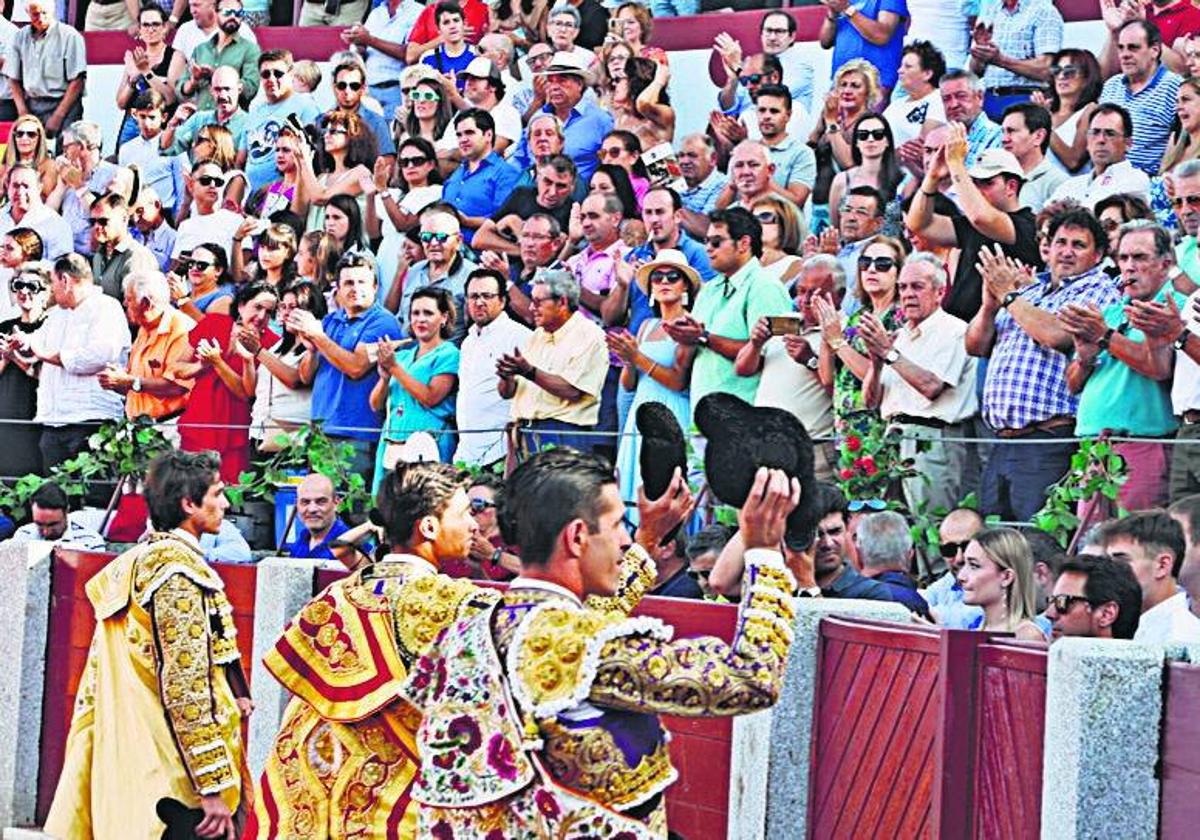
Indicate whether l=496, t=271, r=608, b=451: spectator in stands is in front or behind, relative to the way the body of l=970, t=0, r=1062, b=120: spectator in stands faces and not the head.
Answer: in front

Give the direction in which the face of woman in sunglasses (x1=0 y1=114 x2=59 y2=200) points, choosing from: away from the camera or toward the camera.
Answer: toward the camera

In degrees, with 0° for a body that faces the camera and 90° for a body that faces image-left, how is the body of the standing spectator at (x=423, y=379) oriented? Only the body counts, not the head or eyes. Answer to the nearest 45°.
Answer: approximately 45°

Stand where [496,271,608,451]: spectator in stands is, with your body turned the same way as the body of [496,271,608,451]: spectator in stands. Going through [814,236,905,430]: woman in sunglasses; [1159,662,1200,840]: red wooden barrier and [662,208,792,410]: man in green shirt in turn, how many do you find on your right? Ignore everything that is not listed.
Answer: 0

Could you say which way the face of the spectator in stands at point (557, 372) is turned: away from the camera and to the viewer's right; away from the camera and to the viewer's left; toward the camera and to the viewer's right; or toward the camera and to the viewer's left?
toward the camera and to the viewer's left

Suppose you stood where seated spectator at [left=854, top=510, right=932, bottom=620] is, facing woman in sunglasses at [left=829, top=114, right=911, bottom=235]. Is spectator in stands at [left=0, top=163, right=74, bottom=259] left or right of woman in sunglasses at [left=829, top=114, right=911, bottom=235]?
left

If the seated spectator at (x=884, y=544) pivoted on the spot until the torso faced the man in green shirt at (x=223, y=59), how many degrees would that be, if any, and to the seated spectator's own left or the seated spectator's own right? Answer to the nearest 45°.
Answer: approximately 45° to the seated spectator's own left

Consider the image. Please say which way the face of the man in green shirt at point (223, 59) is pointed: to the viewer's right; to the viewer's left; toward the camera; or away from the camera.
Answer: toward the camera

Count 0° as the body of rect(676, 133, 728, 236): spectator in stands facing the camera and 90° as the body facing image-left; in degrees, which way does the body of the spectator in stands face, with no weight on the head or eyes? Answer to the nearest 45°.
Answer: approximately 45°

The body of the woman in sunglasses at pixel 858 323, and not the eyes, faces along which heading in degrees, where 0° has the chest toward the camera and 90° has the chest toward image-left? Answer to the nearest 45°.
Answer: approximately 45°

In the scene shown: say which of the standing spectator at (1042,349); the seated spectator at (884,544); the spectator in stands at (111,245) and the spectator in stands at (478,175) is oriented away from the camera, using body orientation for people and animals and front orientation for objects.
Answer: the seated spectator

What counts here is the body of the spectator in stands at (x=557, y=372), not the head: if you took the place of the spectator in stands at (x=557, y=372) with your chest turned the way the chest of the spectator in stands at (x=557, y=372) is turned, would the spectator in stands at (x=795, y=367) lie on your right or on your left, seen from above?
on your left

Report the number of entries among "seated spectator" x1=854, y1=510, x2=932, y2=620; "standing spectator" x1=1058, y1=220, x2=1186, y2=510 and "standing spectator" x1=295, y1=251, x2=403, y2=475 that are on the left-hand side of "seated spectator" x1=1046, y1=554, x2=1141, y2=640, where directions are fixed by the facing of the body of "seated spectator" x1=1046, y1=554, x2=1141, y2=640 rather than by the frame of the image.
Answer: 0
